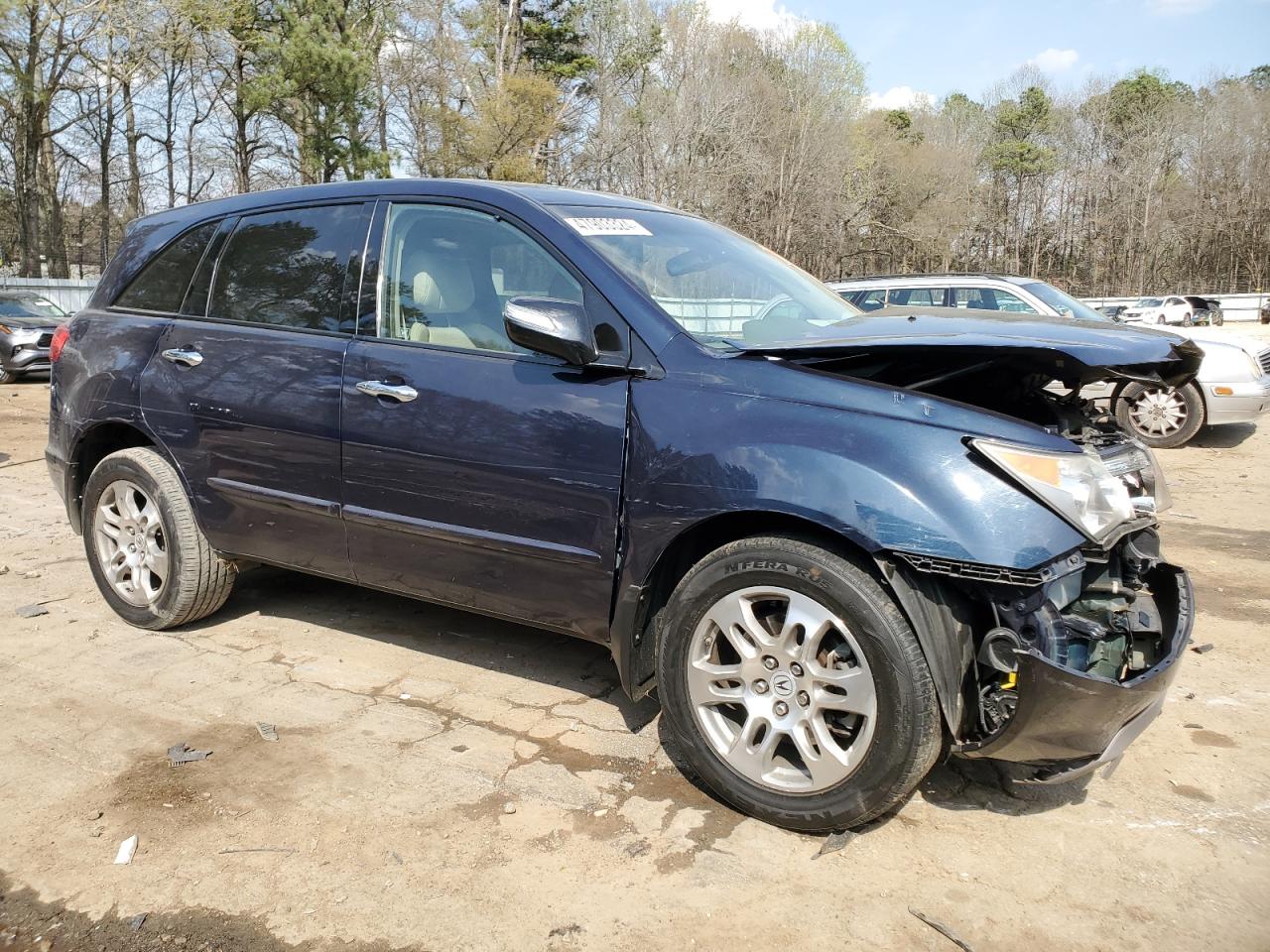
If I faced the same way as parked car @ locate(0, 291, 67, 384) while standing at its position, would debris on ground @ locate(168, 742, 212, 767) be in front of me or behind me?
in front

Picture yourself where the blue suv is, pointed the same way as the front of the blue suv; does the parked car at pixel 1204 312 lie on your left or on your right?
on your left

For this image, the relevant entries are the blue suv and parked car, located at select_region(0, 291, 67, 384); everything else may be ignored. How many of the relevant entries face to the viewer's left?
0

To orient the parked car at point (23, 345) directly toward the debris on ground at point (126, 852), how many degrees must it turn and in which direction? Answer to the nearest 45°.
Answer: approximately 45° to its right

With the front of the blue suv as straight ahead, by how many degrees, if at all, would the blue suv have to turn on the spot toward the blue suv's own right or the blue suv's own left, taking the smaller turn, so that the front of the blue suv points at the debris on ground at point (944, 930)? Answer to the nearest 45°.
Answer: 0° — it already faces it

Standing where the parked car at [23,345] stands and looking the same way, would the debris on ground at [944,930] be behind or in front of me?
in front

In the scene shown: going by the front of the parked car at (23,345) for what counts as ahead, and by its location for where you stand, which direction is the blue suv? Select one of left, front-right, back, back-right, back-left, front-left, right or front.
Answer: front-right

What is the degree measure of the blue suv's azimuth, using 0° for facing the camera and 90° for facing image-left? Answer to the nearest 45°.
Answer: approximately 315°

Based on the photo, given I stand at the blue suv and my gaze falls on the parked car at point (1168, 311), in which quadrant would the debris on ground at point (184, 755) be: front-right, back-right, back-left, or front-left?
back-left

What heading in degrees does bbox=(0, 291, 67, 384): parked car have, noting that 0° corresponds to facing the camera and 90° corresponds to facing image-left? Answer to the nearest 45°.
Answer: approximately 315°

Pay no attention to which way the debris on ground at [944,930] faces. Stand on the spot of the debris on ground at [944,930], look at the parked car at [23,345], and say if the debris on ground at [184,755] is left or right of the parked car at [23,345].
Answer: left
